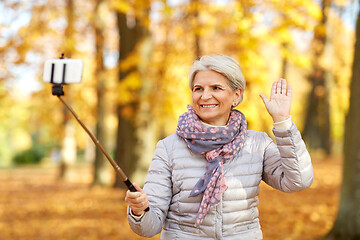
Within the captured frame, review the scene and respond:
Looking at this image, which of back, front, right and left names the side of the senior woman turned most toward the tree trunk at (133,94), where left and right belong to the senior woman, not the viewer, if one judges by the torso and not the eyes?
back

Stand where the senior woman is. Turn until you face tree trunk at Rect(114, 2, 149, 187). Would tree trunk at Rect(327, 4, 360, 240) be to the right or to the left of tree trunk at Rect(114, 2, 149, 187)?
right

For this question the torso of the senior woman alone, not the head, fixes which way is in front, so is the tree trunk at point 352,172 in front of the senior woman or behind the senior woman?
behind

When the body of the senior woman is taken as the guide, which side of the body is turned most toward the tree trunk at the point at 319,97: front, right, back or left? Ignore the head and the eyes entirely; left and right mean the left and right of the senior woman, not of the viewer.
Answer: back

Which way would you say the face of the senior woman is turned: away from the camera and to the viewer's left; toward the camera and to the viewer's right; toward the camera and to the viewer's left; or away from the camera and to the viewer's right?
toward the camera and to the viewer's left

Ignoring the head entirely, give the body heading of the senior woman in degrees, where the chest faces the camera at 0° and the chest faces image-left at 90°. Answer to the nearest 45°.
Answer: approximately 0°

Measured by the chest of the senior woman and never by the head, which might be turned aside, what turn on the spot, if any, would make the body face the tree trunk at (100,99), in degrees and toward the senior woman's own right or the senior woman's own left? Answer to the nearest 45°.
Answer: approximately 180°
